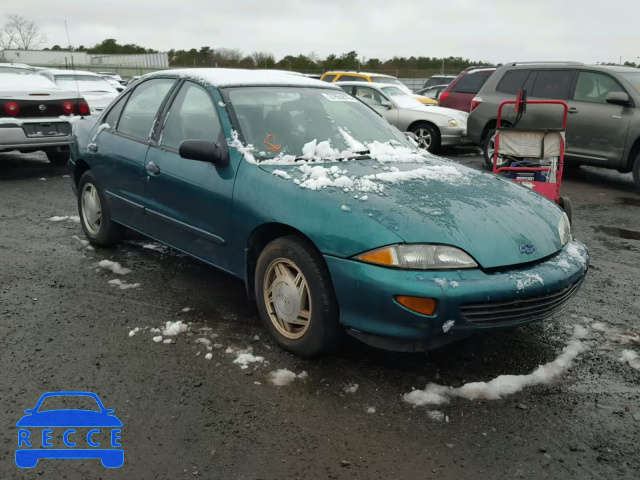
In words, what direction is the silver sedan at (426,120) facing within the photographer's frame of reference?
facing the viewer and to the right of the viewer

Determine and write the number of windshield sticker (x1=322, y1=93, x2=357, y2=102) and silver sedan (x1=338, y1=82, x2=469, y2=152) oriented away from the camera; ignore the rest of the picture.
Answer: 0

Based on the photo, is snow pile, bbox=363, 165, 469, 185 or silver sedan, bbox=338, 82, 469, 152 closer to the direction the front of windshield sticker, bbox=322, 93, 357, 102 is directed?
the snow pile

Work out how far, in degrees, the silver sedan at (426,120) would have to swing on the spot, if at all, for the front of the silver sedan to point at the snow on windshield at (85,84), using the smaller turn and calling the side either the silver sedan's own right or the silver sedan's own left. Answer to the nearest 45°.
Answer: approximately 135° to the silver sedan's own right

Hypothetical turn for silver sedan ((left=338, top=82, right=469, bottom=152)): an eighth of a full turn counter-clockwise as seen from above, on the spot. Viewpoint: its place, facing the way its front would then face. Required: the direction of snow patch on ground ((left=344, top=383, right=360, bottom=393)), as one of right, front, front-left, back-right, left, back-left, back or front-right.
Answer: right

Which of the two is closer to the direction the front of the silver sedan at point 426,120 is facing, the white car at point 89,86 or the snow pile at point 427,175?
the snow pile

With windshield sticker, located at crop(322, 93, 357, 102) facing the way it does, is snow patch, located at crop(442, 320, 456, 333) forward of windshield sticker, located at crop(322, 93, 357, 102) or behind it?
forward

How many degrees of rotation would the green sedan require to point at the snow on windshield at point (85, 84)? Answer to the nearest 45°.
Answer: approximately 180°
